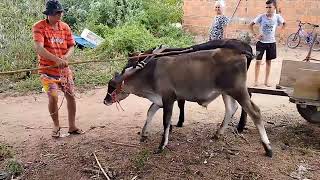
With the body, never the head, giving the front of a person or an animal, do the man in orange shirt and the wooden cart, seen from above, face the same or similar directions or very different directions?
very different directions

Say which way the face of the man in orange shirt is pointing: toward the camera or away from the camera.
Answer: toward the camera

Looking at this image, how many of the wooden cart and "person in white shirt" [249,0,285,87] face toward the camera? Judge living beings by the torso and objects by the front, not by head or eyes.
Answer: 1

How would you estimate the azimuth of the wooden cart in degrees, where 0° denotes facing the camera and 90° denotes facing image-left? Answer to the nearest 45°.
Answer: approximately 90°

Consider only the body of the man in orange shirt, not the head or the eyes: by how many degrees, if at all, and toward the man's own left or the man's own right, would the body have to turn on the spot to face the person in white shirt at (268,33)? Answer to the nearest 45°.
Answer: approximately 45° to the man's own left

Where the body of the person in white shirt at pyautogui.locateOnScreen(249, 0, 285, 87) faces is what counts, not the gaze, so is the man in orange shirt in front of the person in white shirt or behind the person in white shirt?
in front

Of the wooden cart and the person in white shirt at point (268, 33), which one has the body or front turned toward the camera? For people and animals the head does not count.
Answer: the person in white shirt

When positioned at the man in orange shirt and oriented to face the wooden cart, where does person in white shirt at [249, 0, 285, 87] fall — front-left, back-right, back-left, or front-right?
front-left

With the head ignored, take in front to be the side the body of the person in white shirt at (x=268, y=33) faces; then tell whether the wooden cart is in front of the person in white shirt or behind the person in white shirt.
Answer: in front

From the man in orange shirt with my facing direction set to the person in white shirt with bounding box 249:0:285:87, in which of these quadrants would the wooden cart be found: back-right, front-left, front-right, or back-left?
front-right

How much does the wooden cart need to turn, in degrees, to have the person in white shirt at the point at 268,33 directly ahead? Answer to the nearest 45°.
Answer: approximately 90° to its right

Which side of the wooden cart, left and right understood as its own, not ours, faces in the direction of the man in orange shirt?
front

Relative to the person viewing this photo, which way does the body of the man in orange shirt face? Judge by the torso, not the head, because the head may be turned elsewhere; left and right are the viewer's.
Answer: facing the viewer and to the right of the viewer

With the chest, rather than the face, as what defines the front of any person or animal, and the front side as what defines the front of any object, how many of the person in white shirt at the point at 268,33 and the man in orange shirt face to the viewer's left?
0

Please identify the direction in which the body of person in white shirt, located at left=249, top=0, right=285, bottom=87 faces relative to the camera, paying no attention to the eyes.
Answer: toward the camera
